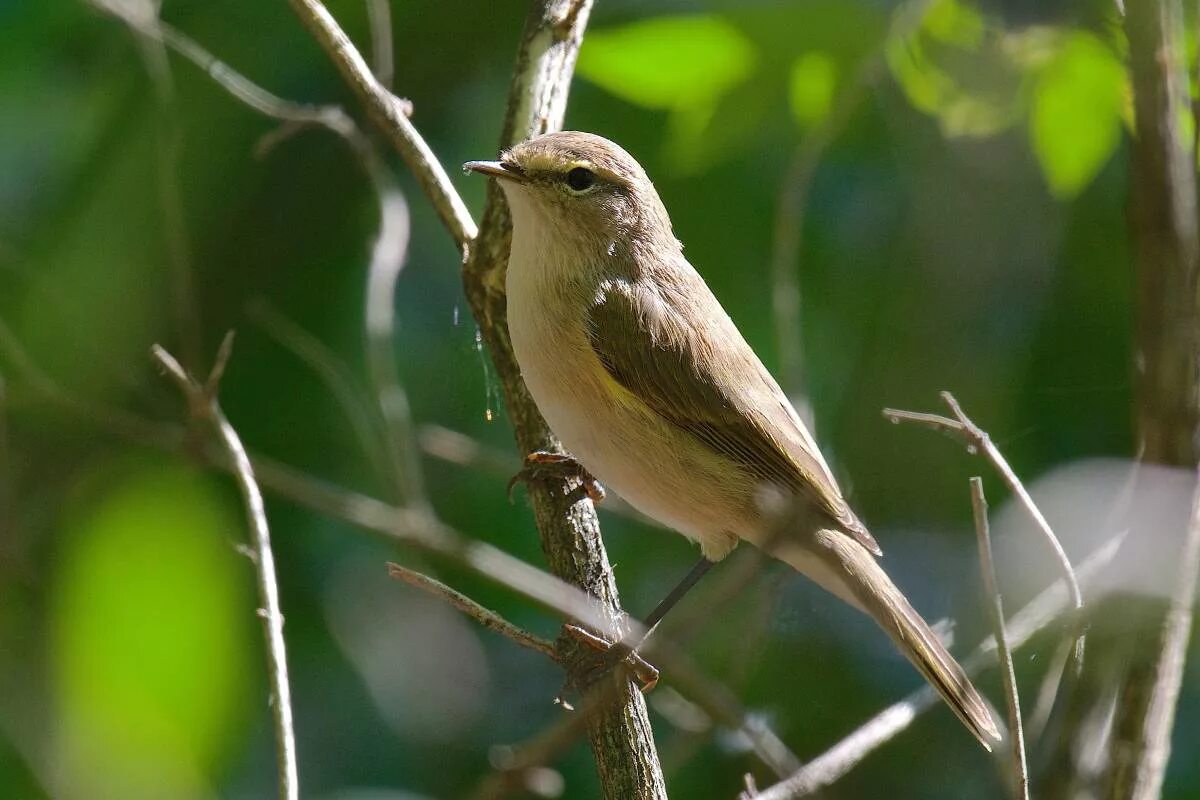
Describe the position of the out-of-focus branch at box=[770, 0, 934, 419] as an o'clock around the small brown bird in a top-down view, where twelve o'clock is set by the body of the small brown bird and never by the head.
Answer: The out-of-focus branch is roughly at 4 o'clock from the small brown bird.

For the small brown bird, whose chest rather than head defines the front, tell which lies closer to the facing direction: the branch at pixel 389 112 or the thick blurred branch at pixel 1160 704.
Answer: the branch at pixel 389 112

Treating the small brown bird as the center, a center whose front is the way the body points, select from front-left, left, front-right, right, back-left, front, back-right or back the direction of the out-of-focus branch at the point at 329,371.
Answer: front-right

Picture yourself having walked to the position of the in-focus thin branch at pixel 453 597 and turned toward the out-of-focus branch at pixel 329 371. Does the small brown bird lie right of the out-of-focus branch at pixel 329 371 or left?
right

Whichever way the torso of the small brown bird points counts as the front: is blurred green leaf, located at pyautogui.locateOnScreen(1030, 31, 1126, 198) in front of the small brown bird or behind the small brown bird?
behind

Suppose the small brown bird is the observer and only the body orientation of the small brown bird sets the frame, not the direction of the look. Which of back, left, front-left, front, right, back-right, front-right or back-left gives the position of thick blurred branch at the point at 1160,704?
back-left

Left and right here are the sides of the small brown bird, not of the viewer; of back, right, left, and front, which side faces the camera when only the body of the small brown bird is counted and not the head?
left

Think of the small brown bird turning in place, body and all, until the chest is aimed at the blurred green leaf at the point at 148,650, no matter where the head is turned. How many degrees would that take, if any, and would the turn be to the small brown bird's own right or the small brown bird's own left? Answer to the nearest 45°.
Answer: approximately 45° to the small brown bird's own left
